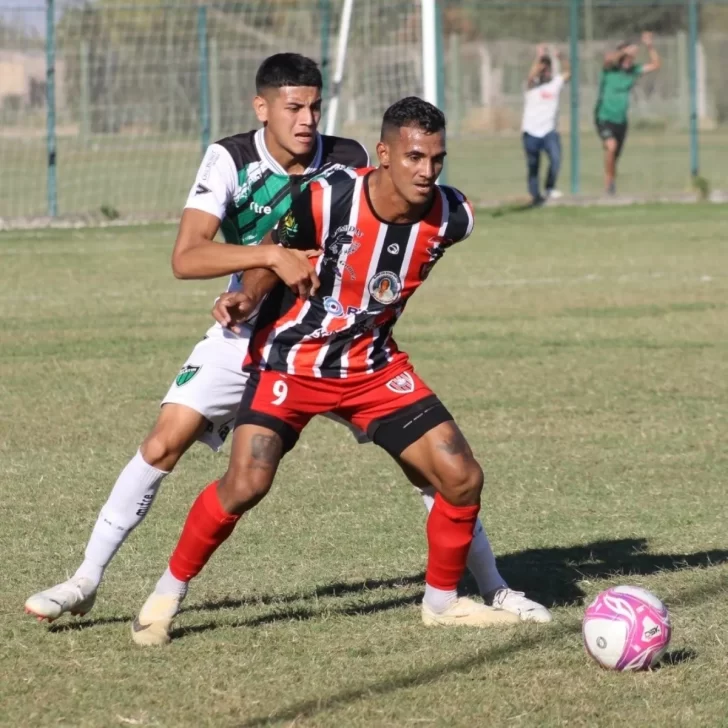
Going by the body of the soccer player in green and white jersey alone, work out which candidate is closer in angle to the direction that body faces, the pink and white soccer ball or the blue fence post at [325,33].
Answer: the pink and white soccer ball

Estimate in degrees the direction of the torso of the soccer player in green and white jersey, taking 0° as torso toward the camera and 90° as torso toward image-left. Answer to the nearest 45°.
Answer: approximately 315°

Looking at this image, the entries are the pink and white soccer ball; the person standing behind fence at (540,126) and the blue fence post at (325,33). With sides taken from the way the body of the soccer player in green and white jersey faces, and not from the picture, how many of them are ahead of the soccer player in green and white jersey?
1

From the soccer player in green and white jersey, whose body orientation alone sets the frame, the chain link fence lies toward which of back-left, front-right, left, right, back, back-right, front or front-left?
back-left

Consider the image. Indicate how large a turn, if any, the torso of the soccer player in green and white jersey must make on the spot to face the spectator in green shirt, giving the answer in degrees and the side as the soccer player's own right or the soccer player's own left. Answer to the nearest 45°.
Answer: approximately 135° to the soccer player's own left

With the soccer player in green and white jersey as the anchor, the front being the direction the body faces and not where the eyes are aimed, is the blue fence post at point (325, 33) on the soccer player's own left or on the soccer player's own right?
on the soccer player's own left

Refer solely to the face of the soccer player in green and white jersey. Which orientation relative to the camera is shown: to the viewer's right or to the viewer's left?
to the viewer's right
